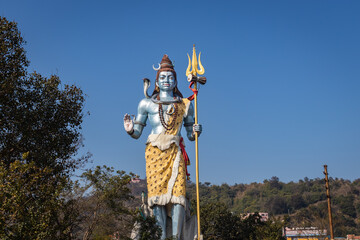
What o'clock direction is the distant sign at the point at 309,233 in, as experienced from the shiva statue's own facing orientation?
The distant sign is roughly at 7 o'clock from the shiva statue.

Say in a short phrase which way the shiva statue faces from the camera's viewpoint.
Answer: facing the viewer

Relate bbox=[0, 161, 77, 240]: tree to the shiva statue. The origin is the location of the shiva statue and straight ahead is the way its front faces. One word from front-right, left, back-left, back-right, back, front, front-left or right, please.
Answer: front-right

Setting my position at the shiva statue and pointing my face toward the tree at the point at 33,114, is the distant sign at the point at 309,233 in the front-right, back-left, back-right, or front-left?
back-right

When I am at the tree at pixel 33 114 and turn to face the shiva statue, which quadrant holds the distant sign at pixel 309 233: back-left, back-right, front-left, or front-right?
front-right

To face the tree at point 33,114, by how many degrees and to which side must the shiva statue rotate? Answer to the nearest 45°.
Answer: approximately 90° to its right
